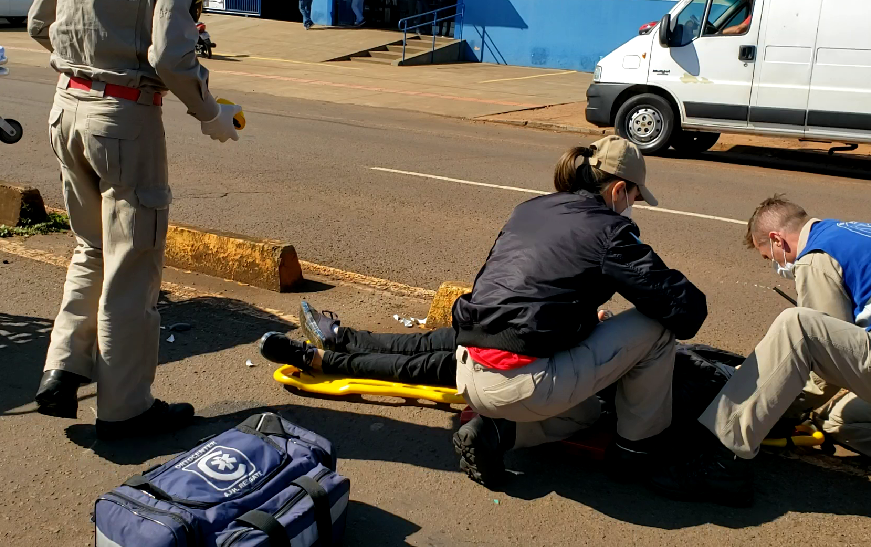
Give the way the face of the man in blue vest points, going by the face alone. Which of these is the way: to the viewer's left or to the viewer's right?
to the viewer's left

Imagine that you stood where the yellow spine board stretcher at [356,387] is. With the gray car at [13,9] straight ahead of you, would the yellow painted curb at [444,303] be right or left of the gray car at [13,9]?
right

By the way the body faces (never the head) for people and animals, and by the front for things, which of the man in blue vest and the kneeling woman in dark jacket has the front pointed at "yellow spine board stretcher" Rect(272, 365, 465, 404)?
the man in blue vest

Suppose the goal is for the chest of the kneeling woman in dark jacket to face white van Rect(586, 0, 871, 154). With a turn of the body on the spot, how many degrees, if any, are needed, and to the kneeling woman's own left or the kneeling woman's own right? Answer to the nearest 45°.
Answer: approximately 45° to the kneeling woman's own left

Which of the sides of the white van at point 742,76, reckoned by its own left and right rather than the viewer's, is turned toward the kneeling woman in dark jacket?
left

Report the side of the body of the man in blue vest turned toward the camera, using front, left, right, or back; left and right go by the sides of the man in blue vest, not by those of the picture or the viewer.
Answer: left

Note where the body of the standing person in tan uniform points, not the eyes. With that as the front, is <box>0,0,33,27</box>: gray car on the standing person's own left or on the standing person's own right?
on the standing person's own left

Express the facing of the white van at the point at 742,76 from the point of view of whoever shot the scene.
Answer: facing to the left of the viewer

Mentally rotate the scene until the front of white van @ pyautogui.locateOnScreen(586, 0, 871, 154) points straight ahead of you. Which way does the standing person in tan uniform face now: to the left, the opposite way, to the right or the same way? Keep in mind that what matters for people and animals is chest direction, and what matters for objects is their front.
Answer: to the right

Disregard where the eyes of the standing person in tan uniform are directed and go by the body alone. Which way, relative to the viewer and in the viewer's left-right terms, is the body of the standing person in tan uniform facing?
facing away from the viewer and to the right of the viewer

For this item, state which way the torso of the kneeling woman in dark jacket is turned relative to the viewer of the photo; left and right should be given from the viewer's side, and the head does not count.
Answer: facing away from the viewer and to the right of the viewer

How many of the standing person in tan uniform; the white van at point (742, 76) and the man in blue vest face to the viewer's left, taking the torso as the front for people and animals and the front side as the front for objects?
2

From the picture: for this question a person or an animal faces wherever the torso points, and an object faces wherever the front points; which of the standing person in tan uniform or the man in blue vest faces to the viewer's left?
the man in blue vest
